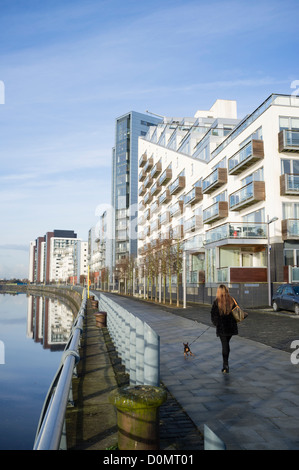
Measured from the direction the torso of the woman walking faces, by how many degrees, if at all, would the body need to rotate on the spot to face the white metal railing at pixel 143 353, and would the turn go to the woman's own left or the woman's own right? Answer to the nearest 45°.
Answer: approximately 135° to the woman's own left

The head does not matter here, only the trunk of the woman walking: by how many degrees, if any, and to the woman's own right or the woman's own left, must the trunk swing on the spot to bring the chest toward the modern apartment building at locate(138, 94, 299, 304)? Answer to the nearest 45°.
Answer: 0° — they already face it

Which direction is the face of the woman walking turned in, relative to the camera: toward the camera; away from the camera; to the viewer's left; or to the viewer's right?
away from the camera

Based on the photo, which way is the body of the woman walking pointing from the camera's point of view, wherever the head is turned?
away from the camera
